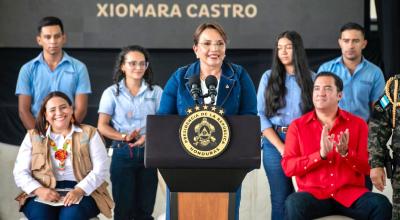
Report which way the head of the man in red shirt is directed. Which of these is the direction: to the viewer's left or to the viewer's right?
to the viewer's left

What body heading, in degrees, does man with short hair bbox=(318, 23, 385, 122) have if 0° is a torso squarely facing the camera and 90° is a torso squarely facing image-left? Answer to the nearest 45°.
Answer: approximately 0°

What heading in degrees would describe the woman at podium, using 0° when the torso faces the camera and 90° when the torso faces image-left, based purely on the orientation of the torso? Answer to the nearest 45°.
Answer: approximately 0°

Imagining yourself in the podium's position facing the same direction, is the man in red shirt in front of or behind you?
behind
